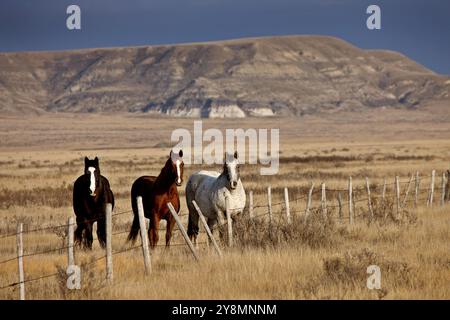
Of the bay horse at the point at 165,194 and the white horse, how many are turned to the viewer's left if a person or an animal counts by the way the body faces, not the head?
0

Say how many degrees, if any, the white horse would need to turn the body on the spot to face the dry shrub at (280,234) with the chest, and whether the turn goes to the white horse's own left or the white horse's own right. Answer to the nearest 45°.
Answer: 0° — it already faces it

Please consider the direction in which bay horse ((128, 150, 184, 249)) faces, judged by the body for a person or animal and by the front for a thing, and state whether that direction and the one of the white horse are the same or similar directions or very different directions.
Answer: same or similar directions

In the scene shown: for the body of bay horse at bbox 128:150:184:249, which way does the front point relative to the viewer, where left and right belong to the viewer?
facing the viewer and to the right of the viewer

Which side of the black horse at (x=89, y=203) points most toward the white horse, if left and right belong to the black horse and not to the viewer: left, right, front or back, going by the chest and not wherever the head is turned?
left

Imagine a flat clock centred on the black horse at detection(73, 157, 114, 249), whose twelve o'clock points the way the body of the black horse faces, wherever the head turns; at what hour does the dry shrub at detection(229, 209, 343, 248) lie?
The dry shrub is roughly at 10 o'clock from the black horse.

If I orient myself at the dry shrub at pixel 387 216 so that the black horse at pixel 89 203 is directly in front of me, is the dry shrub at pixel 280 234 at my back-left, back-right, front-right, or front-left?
front-left

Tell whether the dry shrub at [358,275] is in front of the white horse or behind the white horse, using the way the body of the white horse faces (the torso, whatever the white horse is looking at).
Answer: in front

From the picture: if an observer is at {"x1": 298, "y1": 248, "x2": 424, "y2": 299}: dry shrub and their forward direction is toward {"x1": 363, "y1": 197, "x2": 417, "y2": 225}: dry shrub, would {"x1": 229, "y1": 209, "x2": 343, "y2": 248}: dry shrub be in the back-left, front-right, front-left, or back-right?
front-left

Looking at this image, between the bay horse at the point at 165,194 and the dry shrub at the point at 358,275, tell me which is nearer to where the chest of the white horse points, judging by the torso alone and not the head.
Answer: the dry shrub

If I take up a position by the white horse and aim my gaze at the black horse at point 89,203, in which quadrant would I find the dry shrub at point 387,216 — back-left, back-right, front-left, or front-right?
back-right

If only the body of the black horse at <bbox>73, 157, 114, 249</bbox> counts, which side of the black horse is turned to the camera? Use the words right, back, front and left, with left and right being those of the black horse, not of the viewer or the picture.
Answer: front

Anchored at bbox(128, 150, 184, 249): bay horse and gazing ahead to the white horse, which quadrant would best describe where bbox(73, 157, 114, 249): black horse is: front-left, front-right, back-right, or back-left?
back-left

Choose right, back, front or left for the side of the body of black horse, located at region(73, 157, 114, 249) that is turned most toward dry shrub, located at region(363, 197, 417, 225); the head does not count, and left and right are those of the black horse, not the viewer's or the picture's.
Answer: left

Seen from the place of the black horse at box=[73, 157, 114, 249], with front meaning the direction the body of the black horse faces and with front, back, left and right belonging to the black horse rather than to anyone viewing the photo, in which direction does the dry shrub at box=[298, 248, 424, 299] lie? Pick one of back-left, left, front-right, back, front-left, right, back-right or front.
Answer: front-left
